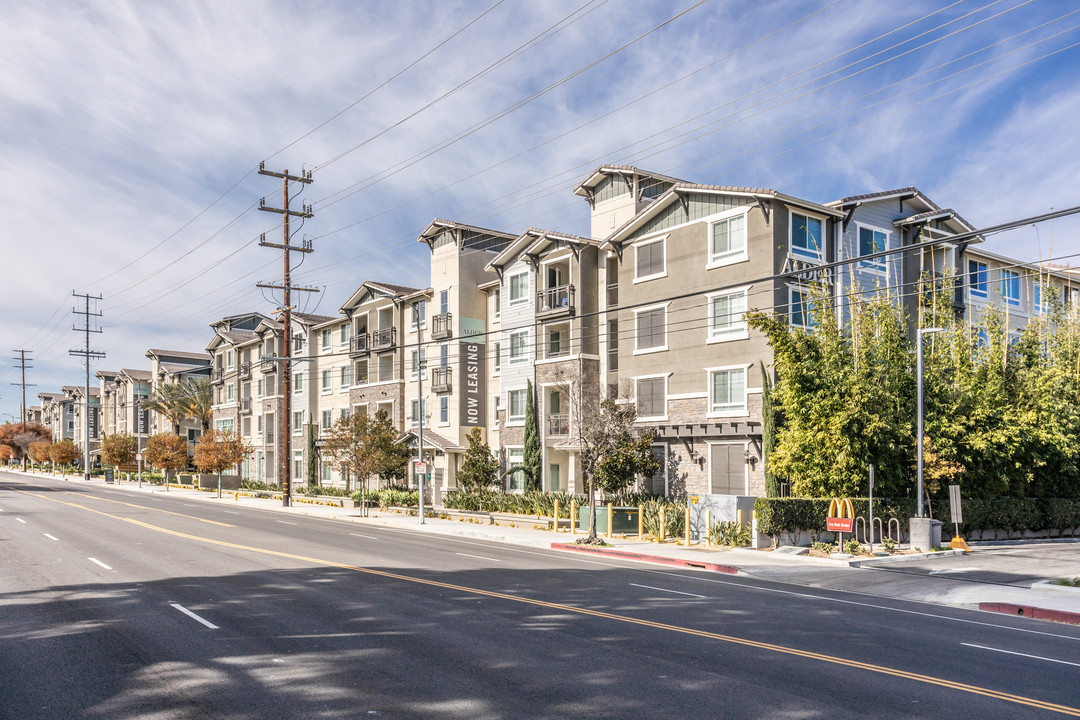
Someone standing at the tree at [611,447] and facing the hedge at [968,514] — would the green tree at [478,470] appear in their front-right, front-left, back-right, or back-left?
back-left

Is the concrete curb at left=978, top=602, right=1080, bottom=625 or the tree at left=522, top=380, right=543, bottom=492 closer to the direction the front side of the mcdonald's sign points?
the concrete curb

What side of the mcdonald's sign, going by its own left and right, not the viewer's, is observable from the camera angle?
front

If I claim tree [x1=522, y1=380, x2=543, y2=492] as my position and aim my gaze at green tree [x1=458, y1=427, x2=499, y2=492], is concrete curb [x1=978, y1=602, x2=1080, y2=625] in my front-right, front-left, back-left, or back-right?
back-left

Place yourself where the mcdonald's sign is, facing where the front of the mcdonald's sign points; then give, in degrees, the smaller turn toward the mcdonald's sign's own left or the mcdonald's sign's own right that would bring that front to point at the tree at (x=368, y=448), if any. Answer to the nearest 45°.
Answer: approximately 135° to the mcdonald's sign's own right

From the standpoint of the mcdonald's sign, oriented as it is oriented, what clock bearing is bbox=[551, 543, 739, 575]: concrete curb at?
The concrete curb is roughly at 2 o'clock from the mcdonald's sign.

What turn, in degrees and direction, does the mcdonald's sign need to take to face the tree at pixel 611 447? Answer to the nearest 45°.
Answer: approximately 135° to its right
